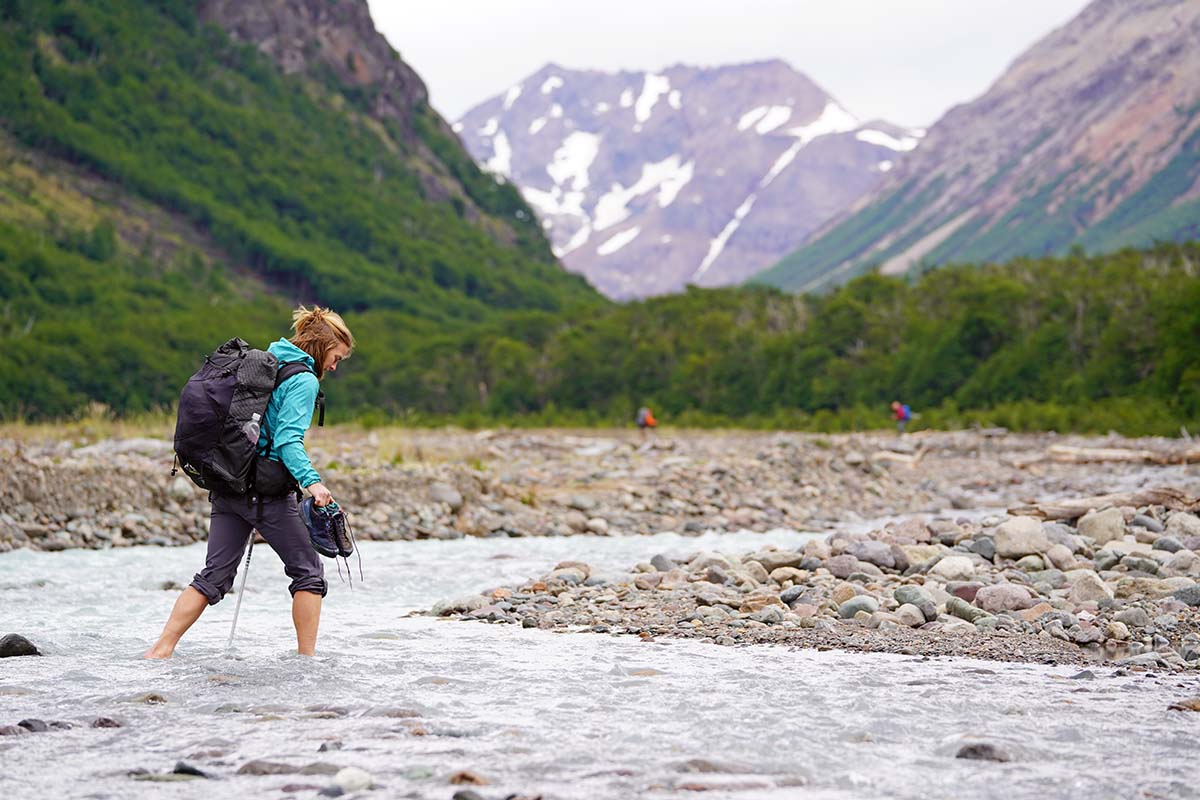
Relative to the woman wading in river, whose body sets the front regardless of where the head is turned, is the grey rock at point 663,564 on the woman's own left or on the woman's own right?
on the woman's own left

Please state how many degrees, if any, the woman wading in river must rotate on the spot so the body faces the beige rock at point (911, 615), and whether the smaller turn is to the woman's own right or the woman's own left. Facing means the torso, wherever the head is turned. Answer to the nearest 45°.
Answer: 0° — they already face it

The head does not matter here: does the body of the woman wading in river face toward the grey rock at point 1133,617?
yes

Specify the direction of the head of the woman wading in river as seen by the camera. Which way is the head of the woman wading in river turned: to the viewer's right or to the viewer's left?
to the viewer's right

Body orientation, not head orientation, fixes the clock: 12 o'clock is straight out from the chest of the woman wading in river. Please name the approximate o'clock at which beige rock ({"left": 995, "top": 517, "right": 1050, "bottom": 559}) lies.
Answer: The beige rock is roughly at 11 o'clock from the woman wading in river.

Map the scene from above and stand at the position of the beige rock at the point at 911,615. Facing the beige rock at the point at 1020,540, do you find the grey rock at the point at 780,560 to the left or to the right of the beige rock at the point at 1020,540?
left

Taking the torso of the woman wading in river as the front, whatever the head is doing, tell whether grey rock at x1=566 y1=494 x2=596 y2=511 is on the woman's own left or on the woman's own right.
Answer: on the woman's own left

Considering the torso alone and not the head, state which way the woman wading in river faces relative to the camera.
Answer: to the viewer's right

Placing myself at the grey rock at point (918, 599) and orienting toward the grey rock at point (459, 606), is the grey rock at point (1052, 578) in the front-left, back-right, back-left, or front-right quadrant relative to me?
back-right
